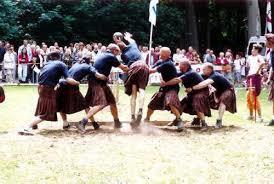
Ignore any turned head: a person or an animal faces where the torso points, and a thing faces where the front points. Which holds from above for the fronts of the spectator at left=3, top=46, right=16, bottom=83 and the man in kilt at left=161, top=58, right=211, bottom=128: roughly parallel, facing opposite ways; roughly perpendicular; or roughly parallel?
roughly perpendicular

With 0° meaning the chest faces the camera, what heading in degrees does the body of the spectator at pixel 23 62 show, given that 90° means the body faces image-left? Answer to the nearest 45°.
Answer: approximately 0°

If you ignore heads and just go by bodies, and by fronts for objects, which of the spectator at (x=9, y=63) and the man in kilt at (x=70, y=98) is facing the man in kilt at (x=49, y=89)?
the spectator

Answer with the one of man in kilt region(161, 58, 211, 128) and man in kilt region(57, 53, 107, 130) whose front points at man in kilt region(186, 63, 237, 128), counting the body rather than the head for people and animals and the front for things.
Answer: man in kilt region(57, 53, 107, 130)

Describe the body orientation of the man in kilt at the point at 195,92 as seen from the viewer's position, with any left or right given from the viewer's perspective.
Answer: facing to the left of the viewer

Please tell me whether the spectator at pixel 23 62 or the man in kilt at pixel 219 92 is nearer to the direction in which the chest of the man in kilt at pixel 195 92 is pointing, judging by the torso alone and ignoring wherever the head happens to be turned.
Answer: the spectator

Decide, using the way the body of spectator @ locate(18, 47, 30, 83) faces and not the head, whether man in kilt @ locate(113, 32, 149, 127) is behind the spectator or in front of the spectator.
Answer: in front

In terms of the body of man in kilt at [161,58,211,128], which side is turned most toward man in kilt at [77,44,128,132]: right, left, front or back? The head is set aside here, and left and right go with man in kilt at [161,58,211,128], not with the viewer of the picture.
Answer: front

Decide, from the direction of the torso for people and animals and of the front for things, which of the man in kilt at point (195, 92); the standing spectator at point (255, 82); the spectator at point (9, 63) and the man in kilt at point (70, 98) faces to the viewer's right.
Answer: the man in kilt at point (70, 98)

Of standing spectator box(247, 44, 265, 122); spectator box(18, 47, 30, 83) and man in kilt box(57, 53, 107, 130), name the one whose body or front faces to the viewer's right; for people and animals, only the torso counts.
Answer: the man in kilt

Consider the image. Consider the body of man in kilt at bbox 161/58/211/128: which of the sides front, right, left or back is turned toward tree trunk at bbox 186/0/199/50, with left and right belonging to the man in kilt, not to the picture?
right

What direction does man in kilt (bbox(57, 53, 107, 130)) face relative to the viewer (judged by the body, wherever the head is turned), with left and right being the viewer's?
facing to the right of the viewer

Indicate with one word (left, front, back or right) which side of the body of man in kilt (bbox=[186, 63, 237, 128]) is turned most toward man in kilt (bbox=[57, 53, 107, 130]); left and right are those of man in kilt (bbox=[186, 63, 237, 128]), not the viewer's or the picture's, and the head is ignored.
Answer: front

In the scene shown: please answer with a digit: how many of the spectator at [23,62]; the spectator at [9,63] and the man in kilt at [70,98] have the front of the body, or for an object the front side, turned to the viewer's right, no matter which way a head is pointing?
1

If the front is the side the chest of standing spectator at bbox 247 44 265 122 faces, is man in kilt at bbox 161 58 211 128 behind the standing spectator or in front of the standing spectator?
in front

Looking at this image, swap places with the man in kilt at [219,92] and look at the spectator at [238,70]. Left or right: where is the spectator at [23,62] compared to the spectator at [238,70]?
left

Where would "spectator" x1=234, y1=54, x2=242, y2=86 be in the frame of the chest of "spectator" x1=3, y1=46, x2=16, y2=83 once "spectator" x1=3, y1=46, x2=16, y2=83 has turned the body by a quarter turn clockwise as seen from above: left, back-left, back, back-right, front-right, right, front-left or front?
back

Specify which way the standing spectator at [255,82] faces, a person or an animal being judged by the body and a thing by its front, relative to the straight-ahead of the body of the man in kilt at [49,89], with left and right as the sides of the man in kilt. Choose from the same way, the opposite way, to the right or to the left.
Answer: the opposite way
